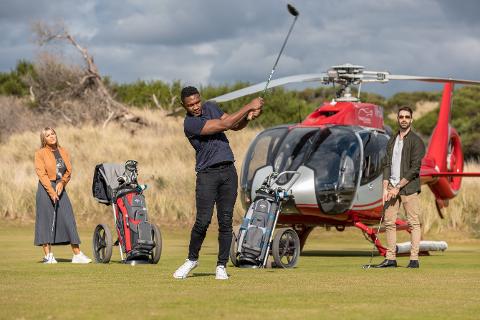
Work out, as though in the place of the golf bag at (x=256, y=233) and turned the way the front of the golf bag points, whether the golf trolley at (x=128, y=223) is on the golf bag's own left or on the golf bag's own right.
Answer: on the golf bag's own right

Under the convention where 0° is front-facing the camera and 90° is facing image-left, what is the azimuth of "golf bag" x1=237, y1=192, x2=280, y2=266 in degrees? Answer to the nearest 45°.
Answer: approximately 0°

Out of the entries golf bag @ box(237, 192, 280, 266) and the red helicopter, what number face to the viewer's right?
0

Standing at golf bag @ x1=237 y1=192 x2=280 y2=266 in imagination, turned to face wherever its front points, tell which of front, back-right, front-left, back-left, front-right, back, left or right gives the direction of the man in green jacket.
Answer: left

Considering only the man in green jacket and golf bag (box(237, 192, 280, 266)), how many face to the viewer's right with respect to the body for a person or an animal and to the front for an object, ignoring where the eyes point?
0

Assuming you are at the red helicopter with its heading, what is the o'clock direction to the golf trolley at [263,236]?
The golf trolley is roughly at 11 o'clock from the red helicopter.

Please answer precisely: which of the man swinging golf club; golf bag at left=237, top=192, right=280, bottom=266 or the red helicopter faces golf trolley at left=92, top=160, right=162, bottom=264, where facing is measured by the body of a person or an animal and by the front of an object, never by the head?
the red helicopter

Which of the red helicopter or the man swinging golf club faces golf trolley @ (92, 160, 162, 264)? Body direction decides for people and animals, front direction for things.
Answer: the red helicopter

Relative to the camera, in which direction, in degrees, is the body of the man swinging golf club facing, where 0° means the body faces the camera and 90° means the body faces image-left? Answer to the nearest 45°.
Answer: approximately 315°

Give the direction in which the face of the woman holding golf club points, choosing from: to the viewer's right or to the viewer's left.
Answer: to the viewer's right
